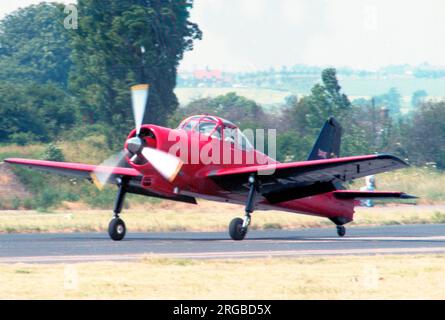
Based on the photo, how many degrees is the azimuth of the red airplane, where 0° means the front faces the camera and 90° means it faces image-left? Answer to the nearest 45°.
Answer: approximately 45°
